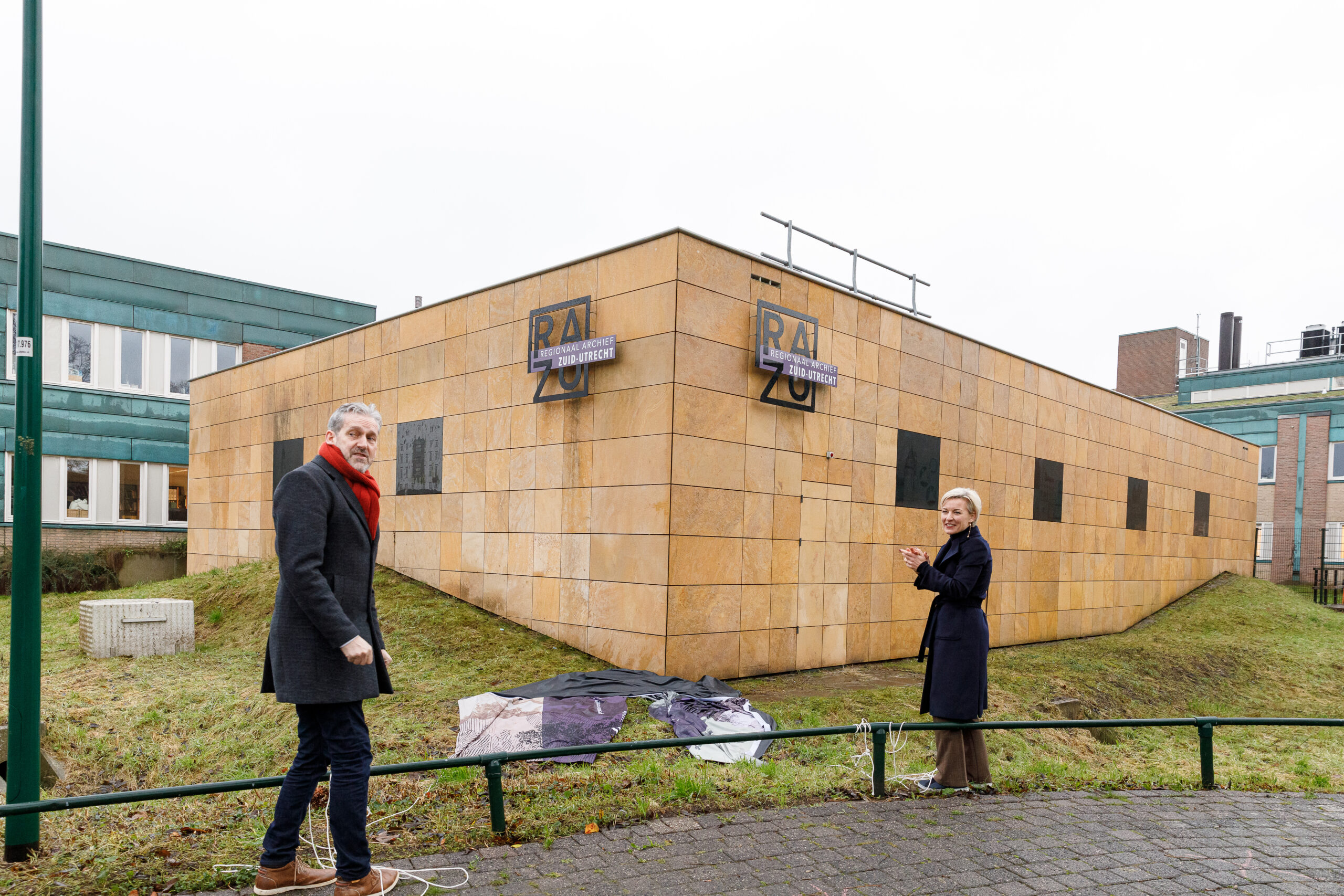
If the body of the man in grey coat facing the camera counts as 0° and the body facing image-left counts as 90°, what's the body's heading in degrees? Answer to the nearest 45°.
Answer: approximately 270°

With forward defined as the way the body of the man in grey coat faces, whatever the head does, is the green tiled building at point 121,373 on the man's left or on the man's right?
on the man's left

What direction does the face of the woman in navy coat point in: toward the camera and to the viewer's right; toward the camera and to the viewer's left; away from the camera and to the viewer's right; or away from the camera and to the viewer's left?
toward the camera and to the viewer's left

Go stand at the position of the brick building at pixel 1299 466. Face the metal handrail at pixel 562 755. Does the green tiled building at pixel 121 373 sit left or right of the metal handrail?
right

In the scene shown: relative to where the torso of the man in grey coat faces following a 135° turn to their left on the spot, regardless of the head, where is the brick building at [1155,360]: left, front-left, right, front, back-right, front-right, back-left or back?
right
